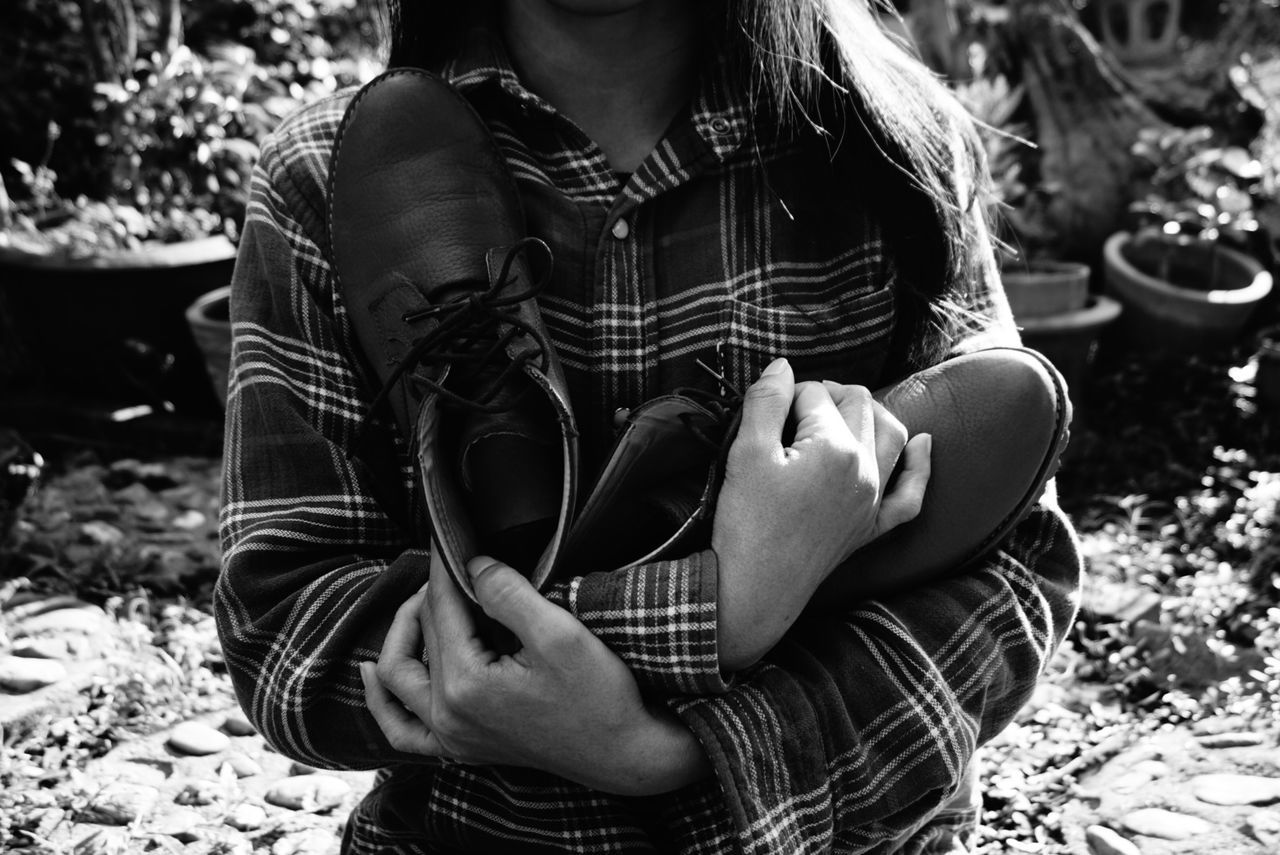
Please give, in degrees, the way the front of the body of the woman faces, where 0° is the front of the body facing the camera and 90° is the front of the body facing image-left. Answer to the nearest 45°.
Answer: approximately 0°

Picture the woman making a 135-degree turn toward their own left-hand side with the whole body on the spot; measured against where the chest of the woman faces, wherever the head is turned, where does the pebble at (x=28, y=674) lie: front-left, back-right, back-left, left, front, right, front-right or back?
left

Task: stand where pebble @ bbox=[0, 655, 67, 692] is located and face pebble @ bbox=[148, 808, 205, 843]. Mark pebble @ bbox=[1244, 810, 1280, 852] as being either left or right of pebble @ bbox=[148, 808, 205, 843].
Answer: left

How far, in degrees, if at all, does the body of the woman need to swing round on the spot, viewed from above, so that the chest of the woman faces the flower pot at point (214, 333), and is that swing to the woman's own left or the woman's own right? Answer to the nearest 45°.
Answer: approximately 135° to the woman's own right

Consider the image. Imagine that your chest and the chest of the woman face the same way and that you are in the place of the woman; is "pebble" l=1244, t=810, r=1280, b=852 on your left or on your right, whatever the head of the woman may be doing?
on your left

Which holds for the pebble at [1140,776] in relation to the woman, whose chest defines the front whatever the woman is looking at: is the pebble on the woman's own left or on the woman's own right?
on the woman's own left

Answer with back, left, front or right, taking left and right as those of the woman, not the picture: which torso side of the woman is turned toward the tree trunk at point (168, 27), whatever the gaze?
back

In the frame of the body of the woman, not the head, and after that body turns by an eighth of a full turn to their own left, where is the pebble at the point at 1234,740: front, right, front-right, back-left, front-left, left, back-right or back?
left
